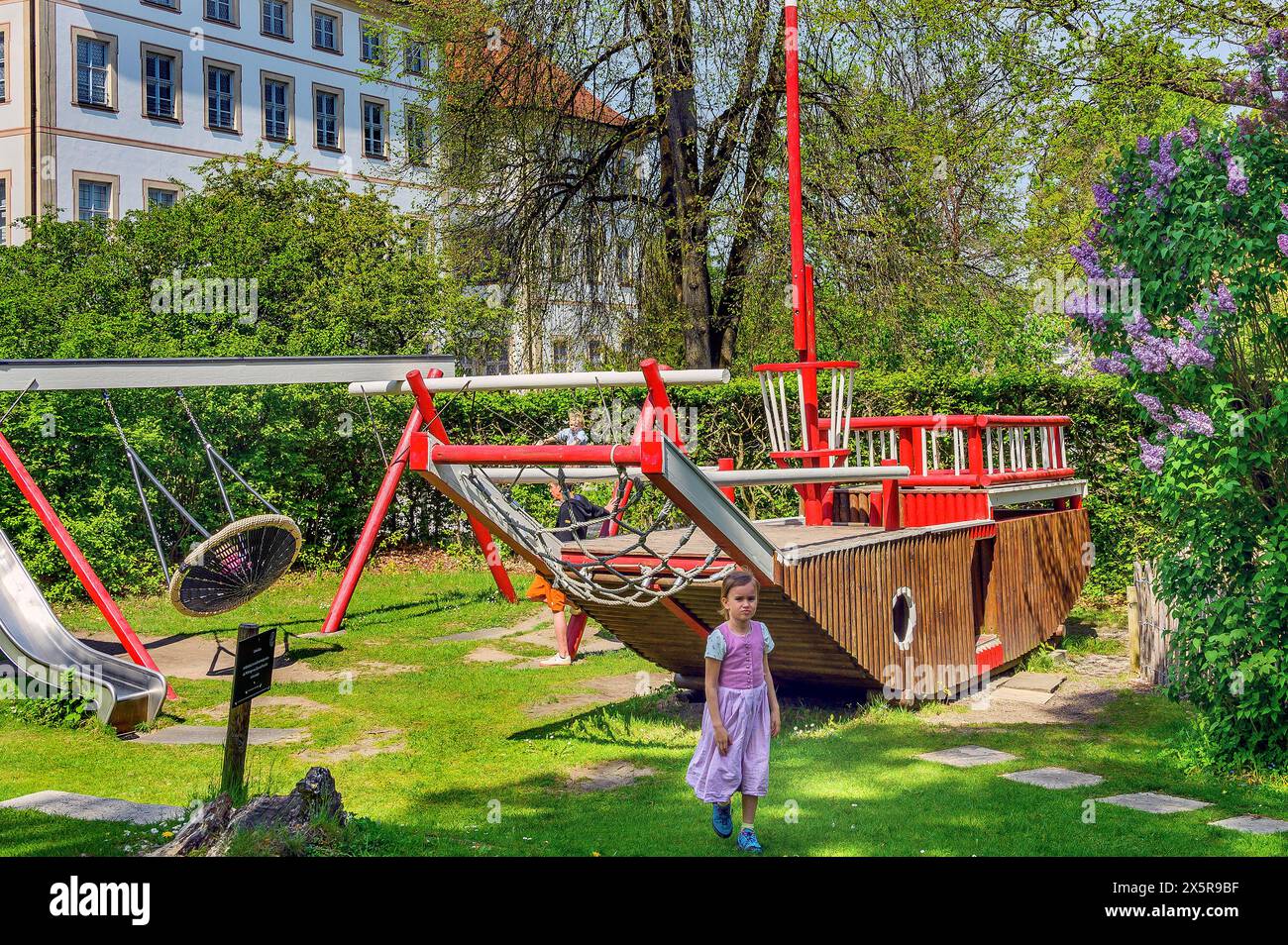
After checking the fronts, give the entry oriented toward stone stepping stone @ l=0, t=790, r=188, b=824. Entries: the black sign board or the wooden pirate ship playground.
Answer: the wooden pirate ship playground

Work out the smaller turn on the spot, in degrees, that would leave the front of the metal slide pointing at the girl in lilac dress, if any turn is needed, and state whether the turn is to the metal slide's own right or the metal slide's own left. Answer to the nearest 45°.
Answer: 0° — it already faces them

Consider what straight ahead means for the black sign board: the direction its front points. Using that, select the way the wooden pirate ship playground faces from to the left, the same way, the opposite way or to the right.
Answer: to the right

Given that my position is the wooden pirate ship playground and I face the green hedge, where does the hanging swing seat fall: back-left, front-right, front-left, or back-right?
front-left

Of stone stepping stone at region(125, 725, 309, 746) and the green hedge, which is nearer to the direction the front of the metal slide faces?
the stone stepping stone

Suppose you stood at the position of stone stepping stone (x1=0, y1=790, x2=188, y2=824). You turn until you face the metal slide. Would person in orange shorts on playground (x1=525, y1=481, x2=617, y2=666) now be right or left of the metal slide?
right

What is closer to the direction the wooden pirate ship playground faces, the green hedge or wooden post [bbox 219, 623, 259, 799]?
the wooden post

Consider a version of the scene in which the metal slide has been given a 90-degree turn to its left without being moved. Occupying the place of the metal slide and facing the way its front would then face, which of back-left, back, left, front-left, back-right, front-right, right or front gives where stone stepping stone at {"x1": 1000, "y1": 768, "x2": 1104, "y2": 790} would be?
right

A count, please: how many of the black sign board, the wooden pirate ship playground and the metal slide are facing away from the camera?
0

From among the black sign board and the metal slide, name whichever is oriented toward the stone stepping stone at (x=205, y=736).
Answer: the metal slide

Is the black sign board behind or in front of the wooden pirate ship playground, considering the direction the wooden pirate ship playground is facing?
in front

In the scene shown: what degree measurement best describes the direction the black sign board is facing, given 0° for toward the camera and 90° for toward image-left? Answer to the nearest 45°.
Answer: approximately 315°

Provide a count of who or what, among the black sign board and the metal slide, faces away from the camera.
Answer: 0

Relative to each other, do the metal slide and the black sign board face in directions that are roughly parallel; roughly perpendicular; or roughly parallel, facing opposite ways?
roughly parallel

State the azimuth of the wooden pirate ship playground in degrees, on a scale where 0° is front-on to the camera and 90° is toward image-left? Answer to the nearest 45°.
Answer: approximately 45°
